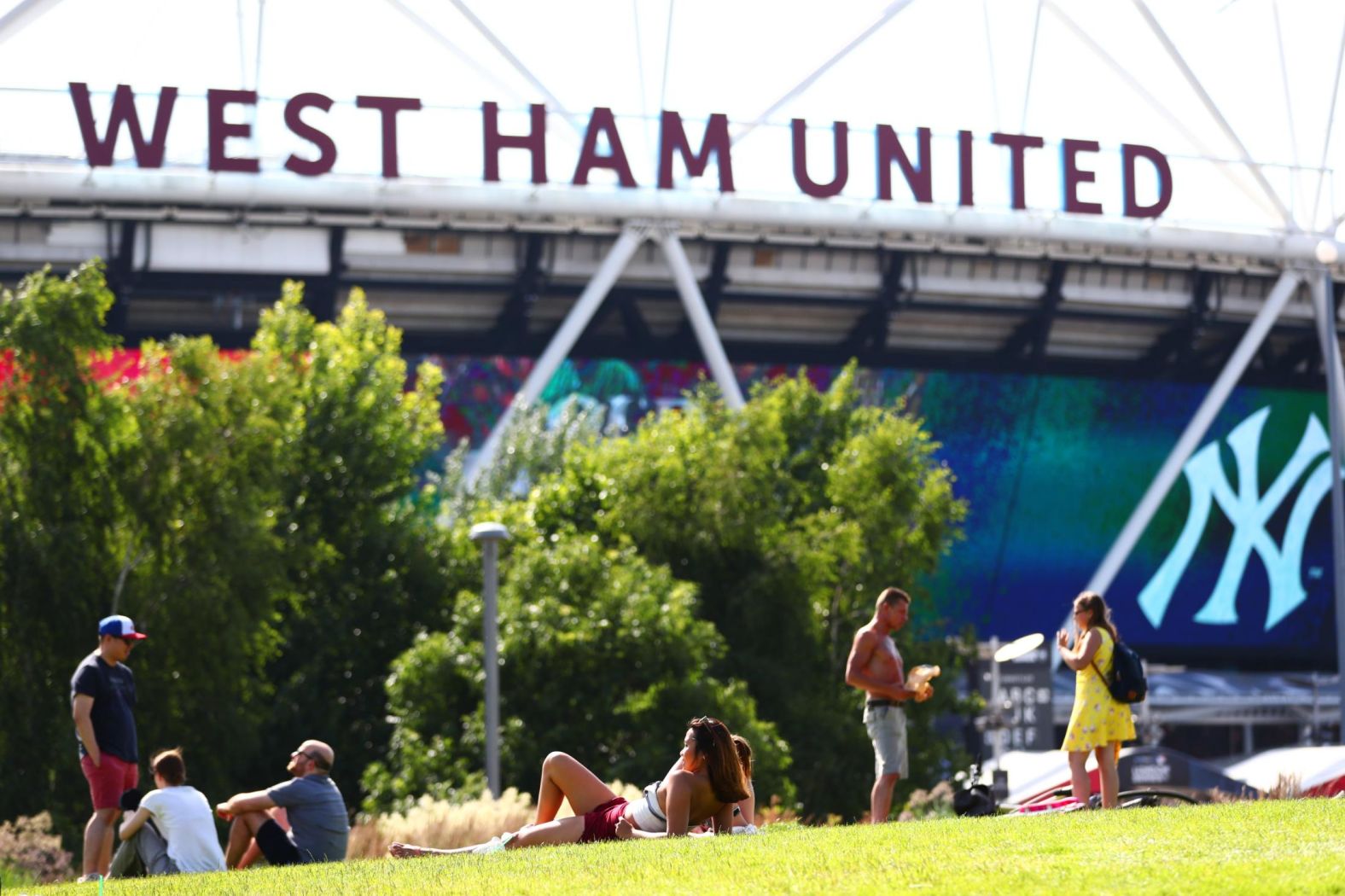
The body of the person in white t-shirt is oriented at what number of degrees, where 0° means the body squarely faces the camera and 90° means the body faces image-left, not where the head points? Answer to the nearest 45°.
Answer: approximately 135°

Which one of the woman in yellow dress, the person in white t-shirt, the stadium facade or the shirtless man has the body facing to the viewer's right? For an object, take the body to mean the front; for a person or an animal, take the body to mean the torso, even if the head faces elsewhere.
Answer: the shirtless man

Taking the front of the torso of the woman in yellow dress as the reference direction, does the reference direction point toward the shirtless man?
yes

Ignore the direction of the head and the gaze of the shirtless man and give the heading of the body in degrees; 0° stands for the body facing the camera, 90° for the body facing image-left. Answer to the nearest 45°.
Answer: approximately 270°

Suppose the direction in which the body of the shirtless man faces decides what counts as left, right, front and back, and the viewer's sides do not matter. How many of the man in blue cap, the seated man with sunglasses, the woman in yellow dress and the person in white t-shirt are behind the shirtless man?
3

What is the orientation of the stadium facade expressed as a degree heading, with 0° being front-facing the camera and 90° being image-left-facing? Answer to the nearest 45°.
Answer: approximately 0°

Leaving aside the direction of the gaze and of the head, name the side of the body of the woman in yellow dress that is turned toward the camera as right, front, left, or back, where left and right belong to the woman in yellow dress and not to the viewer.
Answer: left

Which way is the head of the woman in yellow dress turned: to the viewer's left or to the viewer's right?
to the viewer's left

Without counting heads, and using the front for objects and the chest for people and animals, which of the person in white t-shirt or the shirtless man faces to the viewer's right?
the shirtless man

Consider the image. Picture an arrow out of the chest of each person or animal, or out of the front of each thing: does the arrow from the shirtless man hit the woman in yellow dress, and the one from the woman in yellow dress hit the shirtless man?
yes

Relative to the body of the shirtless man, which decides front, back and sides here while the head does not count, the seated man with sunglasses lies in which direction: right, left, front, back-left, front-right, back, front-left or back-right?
back

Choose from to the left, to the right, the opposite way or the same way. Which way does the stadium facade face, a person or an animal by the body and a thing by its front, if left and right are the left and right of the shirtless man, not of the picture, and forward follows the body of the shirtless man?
to the right

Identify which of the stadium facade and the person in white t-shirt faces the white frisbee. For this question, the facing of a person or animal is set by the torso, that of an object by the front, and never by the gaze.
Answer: the stadium facade
